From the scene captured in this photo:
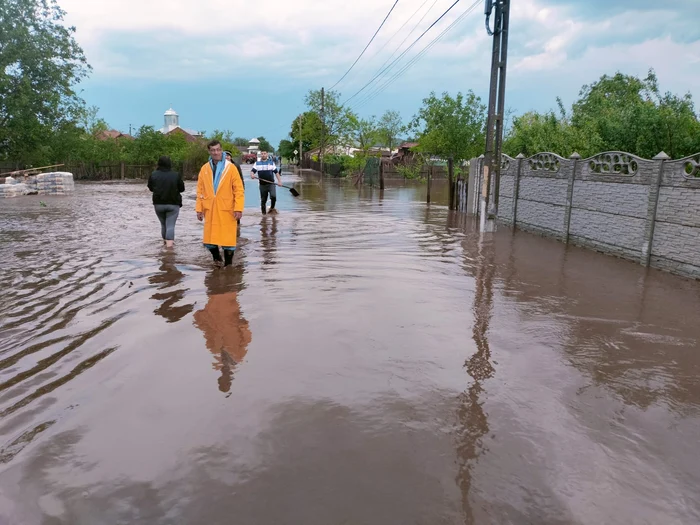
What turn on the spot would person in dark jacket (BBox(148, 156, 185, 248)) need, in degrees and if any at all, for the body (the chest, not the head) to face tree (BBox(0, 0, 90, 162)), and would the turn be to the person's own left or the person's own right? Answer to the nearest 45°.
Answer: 0° — they already face it

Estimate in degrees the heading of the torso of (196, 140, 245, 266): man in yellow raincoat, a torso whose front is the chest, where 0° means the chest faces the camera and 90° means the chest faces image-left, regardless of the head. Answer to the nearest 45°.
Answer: approximately 0°

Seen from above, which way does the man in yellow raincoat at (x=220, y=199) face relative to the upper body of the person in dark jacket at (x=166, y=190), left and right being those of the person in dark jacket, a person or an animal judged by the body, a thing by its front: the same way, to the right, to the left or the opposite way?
the opposite way

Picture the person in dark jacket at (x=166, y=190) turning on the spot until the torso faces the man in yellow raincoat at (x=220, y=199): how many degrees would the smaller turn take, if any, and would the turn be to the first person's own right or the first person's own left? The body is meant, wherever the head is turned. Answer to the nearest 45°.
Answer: approximately 180°

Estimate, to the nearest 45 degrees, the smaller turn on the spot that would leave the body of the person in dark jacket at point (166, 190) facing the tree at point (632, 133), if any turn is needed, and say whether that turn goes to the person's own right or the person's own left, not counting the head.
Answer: approximately 90° to the person's own right

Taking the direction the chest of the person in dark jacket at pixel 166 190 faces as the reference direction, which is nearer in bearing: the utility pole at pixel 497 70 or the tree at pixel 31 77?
the tree

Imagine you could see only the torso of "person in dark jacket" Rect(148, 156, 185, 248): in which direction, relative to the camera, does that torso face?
away from the camera

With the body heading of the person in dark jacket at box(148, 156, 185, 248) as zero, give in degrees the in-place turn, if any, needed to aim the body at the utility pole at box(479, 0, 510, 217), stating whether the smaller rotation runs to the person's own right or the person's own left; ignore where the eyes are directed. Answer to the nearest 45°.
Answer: approximately 90° to the person's own right

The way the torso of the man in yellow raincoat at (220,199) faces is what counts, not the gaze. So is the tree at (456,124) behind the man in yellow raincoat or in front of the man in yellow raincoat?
behind

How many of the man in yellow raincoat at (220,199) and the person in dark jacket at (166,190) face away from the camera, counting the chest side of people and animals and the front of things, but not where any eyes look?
1

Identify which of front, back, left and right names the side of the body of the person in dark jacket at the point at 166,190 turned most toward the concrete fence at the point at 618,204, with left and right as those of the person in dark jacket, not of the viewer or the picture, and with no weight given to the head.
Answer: right

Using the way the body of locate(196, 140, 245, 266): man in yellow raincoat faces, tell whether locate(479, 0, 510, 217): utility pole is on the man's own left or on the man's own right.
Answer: on the man's own left
